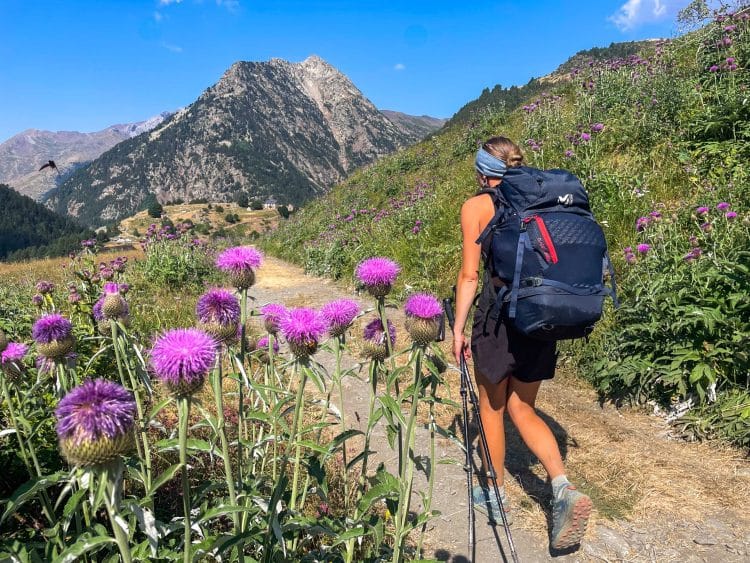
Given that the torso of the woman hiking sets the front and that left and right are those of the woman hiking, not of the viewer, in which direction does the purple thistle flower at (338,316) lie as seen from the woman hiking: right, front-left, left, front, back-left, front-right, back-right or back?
left

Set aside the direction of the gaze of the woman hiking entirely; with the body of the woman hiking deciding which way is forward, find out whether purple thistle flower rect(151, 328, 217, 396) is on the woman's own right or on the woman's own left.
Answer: on the woman's own left

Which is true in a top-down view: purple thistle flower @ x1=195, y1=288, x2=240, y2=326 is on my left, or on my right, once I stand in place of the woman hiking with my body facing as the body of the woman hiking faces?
on my left

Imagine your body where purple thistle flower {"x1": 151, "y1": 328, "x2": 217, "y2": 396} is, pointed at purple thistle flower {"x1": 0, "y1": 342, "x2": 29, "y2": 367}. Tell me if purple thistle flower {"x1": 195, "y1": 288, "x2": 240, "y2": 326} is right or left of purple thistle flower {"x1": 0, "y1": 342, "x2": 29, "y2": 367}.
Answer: right

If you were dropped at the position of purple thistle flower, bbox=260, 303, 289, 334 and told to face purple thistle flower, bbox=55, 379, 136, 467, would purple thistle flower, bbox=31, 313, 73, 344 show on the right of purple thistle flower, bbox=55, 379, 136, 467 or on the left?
right

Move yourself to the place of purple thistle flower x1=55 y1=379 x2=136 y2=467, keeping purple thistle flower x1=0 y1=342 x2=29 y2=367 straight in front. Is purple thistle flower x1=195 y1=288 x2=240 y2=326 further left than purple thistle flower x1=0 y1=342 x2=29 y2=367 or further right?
right

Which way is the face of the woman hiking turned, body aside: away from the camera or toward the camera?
away from the camera

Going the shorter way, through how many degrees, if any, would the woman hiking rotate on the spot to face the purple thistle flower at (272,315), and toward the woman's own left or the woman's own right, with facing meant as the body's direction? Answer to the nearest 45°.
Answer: approximately 90° to the woman's own left

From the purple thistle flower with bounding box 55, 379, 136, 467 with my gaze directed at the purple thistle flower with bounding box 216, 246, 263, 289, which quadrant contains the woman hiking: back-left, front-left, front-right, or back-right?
front-right

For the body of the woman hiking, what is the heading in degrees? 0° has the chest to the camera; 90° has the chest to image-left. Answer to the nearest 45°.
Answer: approximately 135°

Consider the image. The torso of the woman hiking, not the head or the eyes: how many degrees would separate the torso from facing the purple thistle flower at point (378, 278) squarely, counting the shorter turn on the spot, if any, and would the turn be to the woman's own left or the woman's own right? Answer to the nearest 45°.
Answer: approximately 90° to the woman's own left

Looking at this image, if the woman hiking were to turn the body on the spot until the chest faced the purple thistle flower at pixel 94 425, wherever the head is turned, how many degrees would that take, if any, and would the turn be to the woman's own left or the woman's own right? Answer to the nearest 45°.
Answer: approximately 90° to the woman's own left

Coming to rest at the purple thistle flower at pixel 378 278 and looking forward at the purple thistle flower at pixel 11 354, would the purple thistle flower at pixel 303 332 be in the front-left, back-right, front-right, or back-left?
front-left

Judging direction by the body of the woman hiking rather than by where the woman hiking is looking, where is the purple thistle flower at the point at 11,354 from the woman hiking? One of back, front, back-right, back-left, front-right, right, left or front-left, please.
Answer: left

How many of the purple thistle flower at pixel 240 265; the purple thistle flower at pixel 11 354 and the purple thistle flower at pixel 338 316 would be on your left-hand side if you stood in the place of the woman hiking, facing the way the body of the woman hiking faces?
3

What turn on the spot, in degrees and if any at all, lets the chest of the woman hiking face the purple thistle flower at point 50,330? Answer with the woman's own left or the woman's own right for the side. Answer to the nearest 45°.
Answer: approximately 90° to the woman's own left

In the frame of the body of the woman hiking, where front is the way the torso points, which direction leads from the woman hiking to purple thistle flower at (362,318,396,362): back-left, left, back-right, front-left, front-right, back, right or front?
left

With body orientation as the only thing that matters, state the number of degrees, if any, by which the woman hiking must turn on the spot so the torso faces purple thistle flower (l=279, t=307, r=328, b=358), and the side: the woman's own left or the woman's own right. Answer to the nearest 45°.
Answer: approximately 90° to the woman's own left
